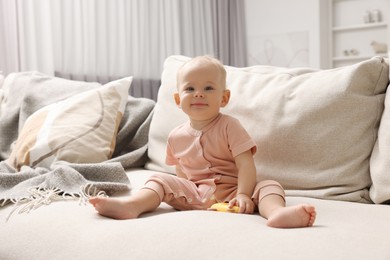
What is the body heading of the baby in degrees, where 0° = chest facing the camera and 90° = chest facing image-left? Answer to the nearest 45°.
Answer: approximately 0°

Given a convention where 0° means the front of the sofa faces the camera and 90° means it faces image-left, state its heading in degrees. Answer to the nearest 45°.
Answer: approximately 0°

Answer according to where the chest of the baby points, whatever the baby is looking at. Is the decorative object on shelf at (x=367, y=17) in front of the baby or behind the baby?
behind

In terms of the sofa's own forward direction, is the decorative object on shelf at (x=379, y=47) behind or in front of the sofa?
behind

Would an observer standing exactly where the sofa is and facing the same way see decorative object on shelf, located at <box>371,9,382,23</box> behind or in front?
behind
